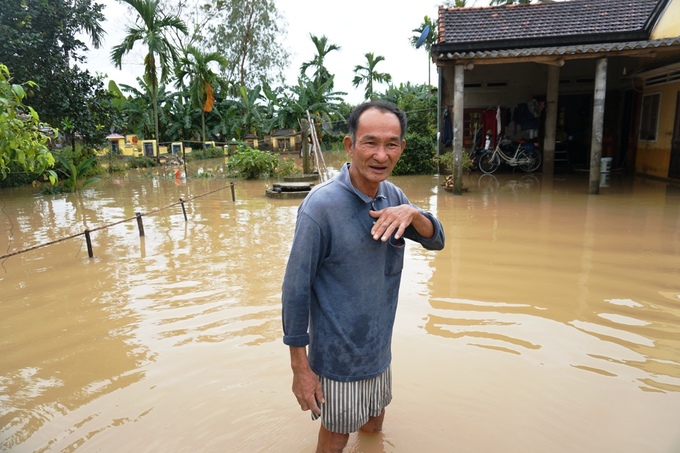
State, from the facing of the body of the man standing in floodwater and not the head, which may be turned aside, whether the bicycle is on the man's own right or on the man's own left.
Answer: on the man's own left

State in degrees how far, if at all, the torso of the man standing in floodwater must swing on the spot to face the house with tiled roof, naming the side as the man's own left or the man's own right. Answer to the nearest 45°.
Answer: approximately 90° to the man's own left

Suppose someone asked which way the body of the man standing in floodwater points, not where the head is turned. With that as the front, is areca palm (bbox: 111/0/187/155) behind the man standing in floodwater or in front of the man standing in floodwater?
behind

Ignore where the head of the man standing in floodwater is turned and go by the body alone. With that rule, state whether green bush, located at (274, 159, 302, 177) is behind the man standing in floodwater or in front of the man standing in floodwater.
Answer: behind

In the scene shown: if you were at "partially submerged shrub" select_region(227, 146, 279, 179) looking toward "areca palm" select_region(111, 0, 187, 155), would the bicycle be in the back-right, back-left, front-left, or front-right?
back-right

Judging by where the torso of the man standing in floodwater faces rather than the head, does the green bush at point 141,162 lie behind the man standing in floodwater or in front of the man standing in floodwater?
behind

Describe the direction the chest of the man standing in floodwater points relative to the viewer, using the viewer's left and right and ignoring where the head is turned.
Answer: facing the viewer and to the right of the viewer

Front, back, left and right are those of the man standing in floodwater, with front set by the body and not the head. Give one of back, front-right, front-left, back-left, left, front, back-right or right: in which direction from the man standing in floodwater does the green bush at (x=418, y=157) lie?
back-left

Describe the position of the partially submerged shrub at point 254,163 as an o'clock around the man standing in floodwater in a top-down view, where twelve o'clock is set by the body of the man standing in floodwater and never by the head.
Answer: The partially submerged shrub is roughly at 7 o'clock from the man standing in floodwater.
